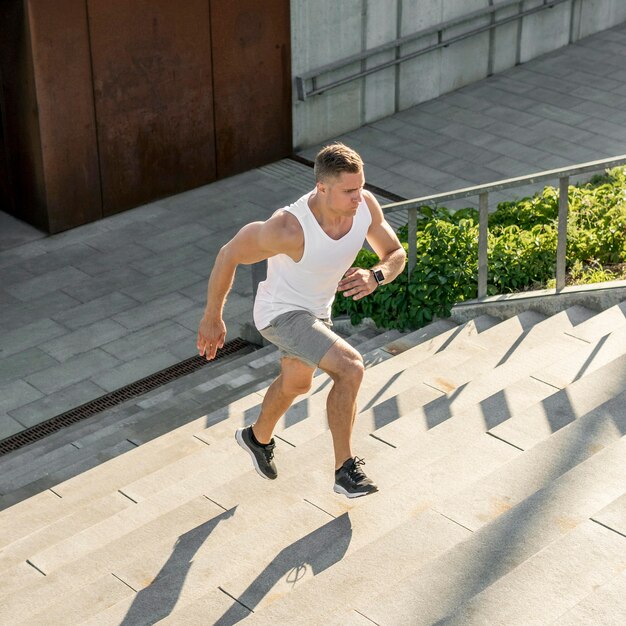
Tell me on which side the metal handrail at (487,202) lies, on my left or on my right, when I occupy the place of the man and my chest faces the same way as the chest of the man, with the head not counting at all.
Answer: on my left

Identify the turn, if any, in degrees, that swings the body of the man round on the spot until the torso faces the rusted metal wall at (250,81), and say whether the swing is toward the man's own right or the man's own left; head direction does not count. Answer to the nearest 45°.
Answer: approximately 135° to the man's own left

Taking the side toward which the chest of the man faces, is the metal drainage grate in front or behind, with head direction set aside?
behind

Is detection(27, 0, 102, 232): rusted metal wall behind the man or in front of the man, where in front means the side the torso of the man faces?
behind

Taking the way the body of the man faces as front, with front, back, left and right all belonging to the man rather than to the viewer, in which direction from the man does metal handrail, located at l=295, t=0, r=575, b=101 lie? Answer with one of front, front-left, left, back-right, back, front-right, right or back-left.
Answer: back-left

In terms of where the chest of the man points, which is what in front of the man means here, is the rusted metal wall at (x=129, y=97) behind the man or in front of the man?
behind
